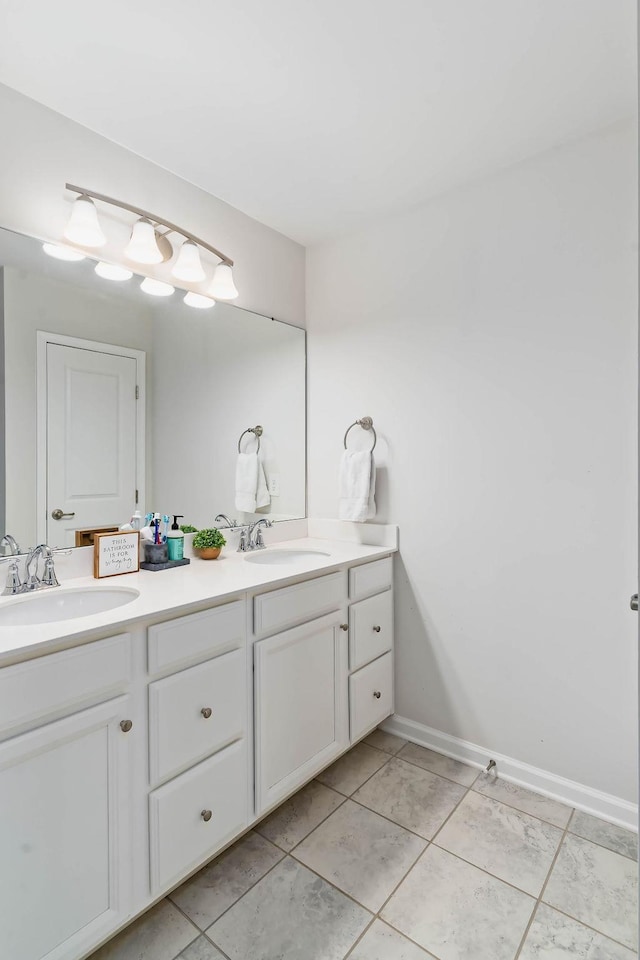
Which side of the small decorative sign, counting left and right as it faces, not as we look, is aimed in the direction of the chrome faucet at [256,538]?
left

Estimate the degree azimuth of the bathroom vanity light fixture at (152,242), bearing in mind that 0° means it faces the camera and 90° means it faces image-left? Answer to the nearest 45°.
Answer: approximately 315°

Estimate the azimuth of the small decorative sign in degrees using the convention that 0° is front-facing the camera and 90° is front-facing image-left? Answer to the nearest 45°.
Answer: approximately 315°
